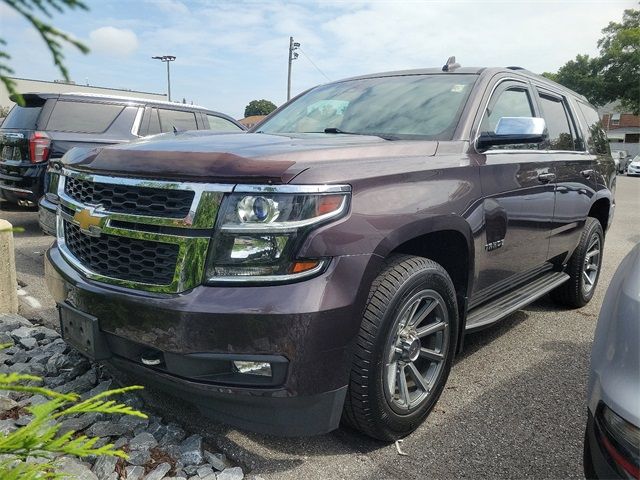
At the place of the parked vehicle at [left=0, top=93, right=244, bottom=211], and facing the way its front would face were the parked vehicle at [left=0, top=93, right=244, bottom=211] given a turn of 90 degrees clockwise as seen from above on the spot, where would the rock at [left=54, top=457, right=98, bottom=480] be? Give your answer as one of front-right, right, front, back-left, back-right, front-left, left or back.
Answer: front-right

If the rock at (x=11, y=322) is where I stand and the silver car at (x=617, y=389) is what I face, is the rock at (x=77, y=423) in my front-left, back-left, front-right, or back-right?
front-right

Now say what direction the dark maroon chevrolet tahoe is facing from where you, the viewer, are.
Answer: facing the viewer and to the left of the viewer

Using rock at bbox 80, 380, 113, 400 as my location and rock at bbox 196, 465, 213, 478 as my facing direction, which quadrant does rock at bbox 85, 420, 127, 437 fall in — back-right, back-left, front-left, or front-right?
front-right

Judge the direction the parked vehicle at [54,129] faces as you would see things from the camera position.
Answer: facing away from the viewer and to the right of the viewer

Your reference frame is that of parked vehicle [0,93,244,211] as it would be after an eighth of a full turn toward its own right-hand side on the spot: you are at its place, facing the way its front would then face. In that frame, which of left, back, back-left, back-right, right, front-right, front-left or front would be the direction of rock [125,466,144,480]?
right

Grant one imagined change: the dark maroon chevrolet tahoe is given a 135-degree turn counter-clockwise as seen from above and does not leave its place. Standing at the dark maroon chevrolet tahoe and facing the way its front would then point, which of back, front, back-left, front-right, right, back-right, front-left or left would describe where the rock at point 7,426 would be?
back

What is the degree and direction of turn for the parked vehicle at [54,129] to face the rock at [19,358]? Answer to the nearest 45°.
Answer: approximately 135° to its right

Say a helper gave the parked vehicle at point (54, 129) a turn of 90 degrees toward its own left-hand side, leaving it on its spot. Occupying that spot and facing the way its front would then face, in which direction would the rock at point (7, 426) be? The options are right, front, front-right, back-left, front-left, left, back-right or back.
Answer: back-left

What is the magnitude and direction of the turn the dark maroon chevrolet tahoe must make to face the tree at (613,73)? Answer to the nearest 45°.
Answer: approximately 180°

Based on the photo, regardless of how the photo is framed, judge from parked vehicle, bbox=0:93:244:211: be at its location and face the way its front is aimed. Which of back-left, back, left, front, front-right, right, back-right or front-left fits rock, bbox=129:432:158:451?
back-right

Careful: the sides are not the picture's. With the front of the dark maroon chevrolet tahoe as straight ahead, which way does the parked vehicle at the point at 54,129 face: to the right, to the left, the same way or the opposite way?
the opposite way

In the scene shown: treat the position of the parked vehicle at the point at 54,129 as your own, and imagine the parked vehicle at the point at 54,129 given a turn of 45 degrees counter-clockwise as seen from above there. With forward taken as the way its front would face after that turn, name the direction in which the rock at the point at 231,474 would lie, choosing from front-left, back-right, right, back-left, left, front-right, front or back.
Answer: back
